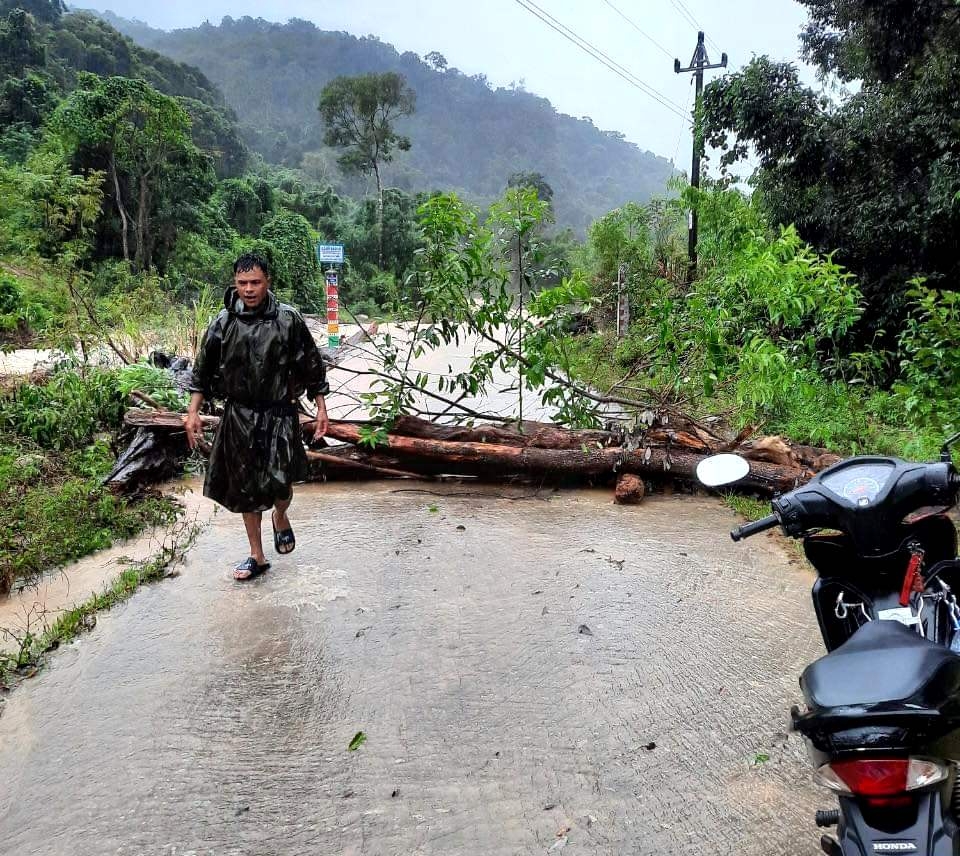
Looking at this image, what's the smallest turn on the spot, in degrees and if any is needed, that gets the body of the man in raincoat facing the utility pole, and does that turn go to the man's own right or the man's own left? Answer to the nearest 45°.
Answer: approximately 135° to the man's own left

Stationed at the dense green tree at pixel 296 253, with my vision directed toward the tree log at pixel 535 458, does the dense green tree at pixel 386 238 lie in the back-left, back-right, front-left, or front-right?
back-left

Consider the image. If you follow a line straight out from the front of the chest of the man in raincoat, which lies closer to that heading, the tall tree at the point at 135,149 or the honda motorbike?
the honda motorbike

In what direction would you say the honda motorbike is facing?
away from the camera

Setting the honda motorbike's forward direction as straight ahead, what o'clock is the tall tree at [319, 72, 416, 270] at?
The tall tree is roughly at 11 o'clock from the honda motorbike.

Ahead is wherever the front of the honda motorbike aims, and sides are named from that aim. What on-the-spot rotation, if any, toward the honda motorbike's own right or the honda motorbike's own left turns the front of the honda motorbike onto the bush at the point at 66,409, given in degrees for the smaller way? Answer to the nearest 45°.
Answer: approximately 45° to the honda motorbike's own left

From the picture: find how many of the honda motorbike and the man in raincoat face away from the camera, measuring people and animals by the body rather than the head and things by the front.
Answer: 1

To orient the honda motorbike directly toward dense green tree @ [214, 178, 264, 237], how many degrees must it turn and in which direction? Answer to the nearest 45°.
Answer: approximately 45° to its left

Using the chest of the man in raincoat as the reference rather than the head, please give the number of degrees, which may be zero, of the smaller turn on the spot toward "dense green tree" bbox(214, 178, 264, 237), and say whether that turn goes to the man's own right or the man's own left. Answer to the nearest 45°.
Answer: approximately 180°

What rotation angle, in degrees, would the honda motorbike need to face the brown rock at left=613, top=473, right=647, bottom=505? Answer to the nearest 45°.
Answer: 0° — it already faces it

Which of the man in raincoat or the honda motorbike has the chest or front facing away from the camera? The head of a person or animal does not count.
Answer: the honda motorbike

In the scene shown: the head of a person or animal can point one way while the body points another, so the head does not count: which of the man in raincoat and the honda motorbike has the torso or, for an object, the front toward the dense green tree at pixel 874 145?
the honda motorbike

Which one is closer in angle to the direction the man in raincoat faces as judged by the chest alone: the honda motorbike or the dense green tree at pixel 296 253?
the honda motorbike
